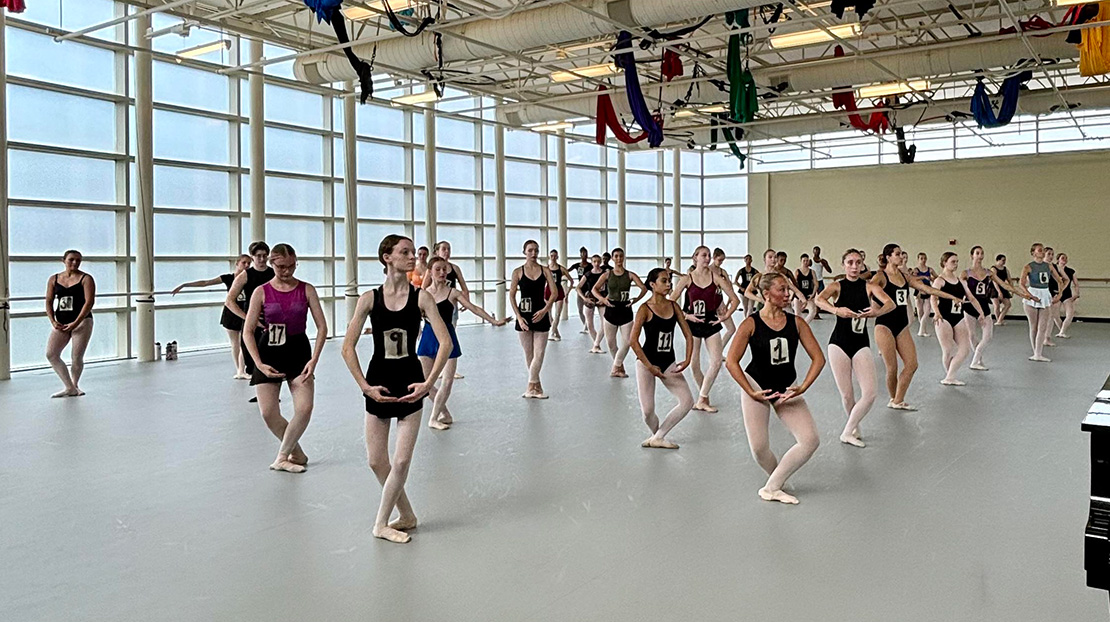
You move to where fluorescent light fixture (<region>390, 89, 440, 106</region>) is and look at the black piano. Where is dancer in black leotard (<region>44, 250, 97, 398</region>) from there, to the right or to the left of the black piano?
right

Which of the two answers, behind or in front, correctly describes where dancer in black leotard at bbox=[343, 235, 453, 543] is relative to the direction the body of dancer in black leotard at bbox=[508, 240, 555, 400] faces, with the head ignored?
in front

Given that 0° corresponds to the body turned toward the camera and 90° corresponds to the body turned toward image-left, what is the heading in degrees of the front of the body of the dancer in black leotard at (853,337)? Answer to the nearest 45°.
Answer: approximately 0°

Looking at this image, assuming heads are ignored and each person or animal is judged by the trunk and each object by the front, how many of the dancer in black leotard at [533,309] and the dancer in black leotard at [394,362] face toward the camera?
2

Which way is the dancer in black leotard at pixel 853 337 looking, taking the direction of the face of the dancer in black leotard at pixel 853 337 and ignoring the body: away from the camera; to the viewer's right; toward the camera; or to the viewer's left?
toward the camera

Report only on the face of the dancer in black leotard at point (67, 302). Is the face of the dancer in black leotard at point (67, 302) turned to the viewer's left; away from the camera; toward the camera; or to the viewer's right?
toward the camera

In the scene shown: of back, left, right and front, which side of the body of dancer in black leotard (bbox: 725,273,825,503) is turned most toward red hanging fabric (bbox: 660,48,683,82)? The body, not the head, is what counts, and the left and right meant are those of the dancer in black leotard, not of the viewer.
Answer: back

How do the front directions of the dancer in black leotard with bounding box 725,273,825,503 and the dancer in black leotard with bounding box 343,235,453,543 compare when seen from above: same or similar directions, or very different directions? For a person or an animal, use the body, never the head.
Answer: same or similar directions

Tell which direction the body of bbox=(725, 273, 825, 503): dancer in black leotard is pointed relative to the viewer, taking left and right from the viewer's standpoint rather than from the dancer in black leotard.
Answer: facing the viewer

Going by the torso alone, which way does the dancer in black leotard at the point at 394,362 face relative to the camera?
toward the camera

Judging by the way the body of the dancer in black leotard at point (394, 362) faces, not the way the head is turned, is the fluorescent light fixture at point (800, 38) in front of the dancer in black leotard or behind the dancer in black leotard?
behind

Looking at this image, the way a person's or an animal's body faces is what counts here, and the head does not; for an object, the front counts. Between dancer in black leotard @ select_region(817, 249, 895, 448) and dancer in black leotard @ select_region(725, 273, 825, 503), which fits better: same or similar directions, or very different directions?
same or similar directions

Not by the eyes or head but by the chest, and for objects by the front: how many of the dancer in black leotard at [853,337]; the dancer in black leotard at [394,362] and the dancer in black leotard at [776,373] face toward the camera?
3

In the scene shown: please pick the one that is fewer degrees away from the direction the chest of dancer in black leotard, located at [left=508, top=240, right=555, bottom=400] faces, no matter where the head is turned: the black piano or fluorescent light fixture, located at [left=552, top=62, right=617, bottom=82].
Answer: the black piano

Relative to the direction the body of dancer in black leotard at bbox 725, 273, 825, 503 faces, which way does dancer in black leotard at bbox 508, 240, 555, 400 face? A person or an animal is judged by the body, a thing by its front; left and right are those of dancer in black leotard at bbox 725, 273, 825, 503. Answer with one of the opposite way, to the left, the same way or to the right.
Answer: the same way

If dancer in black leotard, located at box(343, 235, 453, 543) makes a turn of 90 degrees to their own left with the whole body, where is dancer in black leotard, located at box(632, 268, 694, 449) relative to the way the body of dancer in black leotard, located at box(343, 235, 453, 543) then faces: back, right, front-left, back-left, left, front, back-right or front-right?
front-left

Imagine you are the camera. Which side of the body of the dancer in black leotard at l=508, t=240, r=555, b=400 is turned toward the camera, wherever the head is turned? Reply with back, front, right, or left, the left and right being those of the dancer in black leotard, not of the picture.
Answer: front
